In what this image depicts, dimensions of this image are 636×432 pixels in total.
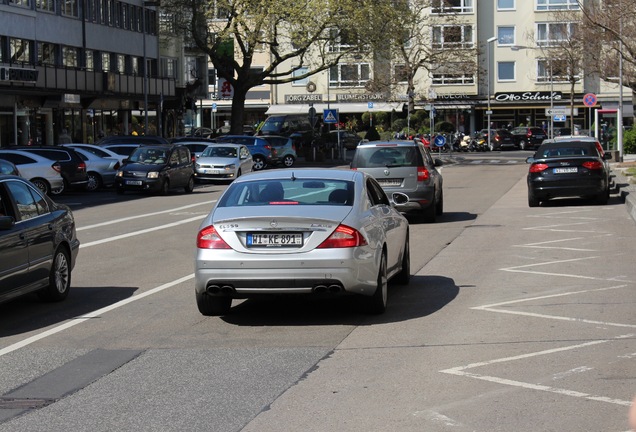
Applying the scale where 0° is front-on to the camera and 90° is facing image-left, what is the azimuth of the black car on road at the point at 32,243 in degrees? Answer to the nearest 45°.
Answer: approximately 45°

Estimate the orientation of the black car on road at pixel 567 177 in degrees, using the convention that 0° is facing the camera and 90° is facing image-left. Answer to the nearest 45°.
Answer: approximately 180°

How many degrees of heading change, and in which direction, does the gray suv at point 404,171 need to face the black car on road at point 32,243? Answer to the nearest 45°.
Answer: approximately 180°

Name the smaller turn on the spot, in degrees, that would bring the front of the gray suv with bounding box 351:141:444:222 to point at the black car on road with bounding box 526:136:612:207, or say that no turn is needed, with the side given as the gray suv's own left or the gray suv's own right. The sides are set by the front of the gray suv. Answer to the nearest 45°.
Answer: approximately 45° to the gray suv's own right

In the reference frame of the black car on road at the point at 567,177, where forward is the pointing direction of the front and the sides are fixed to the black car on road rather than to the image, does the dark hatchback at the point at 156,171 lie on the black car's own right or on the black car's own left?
on the black car's own left

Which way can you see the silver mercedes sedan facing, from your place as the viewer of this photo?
facing away from the viewer

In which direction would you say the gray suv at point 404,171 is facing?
away from the camera

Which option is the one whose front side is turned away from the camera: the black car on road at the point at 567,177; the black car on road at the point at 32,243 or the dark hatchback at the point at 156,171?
the black car on road at the point at 567,177

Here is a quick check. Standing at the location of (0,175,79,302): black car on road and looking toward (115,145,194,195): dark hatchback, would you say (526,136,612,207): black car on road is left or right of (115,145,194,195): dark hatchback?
right

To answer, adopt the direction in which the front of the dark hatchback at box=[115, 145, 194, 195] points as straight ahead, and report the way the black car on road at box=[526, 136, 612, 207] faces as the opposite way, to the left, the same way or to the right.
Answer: the opposite way

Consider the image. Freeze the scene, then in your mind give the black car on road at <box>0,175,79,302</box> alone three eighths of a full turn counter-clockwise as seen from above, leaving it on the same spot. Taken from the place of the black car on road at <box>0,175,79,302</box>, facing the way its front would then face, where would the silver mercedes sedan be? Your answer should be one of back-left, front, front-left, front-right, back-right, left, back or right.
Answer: front-right

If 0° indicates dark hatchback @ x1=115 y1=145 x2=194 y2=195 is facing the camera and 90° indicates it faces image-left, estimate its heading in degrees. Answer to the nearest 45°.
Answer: approximately 45°
